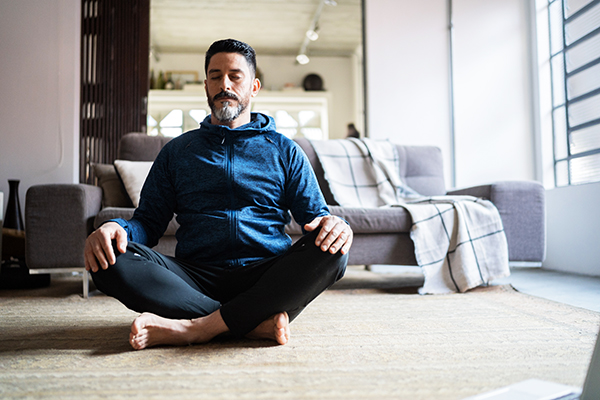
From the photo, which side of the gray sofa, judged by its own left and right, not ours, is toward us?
front

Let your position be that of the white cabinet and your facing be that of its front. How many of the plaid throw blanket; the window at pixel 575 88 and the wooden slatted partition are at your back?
0

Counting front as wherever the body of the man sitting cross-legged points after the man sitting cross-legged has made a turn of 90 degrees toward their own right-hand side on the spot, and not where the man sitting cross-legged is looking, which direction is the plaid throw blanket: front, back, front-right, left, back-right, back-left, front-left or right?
back-right

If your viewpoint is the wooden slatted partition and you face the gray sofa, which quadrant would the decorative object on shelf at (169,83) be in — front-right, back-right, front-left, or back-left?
back-left

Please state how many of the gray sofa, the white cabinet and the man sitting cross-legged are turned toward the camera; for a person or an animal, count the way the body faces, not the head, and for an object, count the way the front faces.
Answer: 3

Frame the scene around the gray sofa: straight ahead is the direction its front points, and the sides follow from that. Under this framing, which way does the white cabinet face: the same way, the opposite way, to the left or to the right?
the same way

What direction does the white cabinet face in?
toward the camera

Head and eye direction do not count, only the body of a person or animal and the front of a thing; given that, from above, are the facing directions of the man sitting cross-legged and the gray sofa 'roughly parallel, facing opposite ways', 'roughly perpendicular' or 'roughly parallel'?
roughly parallel

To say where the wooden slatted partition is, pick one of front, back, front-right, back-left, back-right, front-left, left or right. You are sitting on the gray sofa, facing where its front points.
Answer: back-right

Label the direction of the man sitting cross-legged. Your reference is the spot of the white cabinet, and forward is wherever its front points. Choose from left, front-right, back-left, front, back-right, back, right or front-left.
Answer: front

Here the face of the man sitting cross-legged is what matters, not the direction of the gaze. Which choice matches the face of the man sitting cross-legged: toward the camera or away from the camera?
toward the camera

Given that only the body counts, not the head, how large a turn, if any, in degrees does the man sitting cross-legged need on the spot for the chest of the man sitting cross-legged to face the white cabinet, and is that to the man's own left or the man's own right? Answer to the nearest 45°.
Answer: approximately 180°

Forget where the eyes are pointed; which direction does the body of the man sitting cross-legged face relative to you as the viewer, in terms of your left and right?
facing the viewer

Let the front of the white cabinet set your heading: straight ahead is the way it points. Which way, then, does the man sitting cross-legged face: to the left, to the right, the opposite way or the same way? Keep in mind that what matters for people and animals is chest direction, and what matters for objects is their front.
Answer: the same way
